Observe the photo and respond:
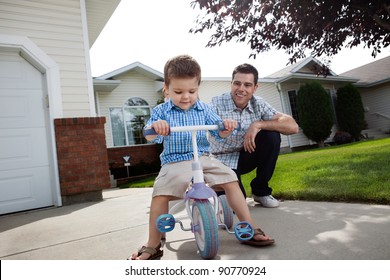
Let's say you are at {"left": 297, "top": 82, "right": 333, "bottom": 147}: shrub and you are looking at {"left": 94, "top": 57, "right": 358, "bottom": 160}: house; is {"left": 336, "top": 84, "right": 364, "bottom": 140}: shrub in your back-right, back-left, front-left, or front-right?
back-right

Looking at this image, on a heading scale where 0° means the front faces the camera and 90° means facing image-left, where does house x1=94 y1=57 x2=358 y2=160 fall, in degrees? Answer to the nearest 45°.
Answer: approximately 0°

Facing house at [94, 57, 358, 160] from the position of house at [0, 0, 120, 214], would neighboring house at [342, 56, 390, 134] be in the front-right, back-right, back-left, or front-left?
front-right

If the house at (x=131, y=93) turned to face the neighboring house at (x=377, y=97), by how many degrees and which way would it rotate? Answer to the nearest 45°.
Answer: approximately 135° to its left

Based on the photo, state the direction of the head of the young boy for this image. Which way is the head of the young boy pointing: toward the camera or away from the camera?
toward the camera

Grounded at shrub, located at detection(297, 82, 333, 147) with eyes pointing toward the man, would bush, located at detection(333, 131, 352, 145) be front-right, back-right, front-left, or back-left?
back-left

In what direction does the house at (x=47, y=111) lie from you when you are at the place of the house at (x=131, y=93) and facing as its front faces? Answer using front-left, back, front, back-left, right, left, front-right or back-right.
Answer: front

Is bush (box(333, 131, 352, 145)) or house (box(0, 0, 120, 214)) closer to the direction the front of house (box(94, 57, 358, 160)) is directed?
the house

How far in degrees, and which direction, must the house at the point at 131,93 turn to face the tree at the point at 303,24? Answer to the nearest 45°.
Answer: approximately 45° to its left
